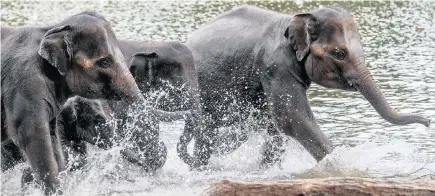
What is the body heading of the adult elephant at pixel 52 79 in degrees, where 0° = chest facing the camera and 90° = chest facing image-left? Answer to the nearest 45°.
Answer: approximately 270°

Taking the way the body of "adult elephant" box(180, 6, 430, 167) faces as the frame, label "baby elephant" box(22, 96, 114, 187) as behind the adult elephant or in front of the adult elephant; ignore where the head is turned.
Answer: behind

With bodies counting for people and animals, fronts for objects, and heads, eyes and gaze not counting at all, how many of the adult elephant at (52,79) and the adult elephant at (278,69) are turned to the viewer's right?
2

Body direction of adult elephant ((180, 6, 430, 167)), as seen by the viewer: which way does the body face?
to the viewer's right

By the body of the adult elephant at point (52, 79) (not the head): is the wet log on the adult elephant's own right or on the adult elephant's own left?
on the adult elephant's own right

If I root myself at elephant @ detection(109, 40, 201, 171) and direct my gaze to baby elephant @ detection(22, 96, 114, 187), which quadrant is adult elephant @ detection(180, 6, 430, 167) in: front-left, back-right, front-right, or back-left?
back-left

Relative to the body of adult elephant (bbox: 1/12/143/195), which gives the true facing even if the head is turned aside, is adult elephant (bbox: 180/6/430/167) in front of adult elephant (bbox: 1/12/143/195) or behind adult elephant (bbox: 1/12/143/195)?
in front
